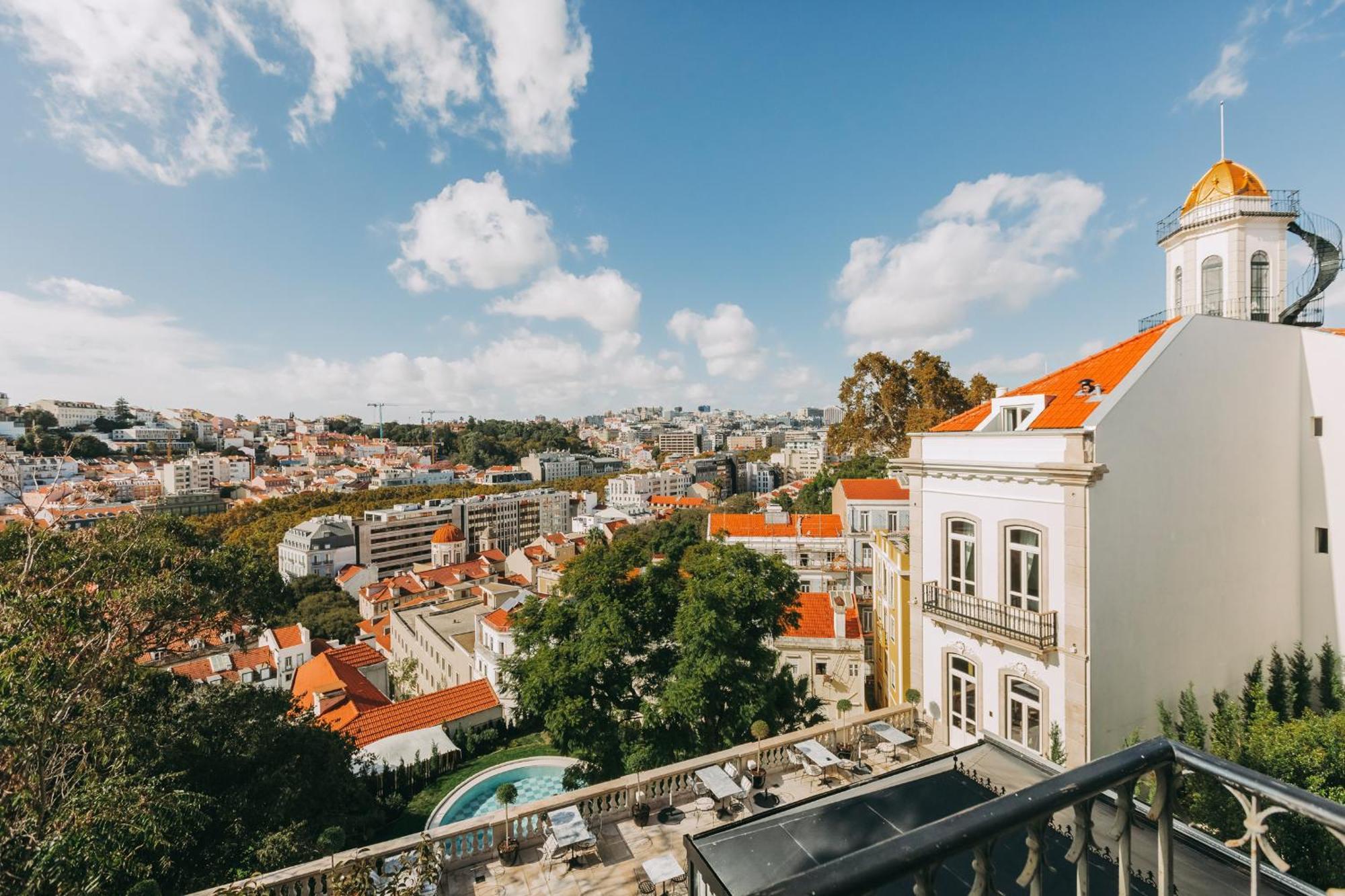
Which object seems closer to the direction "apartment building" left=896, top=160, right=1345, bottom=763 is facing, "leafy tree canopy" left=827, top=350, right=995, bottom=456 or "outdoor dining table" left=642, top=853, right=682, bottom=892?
the outdoor dining table

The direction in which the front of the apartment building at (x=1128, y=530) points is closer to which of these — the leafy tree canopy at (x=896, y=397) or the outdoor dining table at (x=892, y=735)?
the outdoor dining table

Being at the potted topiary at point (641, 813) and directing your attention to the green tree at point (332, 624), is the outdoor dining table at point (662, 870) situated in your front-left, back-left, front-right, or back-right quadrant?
back-left

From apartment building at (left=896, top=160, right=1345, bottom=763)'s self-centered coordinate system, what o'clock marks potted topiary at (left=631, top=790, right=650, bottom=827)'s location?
The potted topiary is roughly at 12 o'clock from the apartment building.

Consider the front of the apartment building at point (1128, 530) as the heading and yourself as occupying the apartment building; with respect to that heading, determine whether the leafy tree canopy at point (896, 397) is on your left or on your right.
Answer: on your right

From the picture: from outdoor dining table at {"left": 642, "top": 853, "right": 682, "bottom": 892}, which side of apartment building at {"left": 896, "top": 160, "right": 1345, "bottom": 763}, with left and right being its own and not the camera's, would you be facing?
front

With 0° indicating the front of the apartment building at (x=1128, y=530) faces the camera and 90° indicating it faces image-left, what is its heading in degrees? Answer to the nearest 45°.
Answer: approximately 45°

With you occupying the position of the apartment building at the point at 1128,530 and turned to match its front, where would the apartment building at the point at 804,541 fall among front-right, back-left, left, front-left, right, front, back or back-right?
right

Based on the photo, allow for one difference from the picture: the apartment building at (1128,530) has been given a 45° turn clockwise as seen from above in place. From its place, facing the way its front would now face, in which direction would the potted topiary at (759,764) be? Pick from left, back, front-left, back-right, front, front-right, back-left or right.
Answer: front-left

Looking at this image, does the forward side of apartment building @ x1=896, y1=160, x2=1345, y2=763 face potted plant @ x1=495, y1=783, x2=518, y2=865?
yes

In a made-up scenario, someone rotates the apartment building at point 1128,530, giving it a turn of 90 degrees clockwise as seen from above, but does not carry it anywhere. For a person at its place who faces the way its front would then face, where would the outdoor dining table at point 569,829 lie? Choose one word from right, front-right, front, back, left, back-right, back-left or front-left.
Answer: left

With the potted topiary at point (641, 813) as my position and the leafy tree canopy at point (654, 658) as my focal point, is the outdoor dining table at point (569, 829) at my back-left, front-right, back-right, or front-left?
back-left

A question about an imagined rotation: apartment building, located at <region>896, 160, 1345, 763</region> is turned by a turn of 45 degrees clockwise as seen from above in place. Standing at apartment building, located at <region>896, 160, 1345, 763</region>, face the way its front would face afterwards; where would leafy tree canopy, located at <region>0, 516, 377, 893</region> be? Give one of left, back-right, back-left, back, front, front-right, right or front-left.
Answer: front-left

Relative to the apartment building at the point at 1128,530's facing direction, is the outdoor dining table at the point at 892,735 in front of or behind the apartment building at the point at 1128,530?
in front
